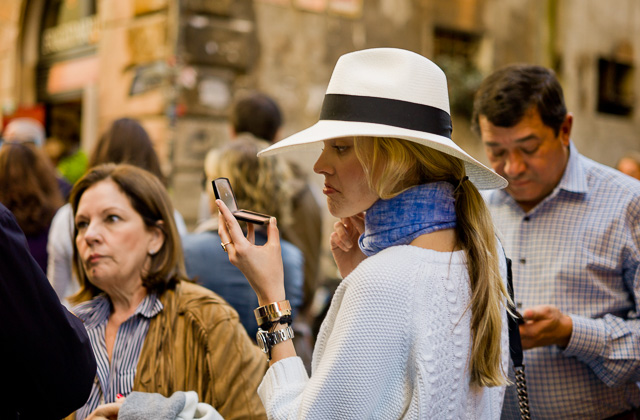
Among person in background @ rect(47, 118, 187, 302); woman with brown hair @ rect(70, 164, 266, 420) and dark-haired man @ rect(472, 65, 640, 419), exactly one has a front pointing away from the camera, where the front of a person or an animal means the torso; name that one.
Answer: the person in background

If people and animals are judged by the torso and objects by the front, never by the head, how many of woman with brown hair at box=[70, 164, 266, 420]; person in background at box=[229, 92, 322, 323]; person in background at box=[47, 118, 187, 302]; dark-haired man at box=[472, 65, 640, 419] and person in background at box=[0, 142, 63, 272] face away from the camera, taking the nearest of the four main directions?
3

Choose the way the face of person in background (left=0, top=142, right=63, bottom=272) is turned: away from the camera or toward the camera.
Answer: away from the camera

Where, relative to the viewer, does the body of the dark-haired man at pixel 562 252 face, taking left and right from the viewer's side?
facing the viewer and to the left of the viewer

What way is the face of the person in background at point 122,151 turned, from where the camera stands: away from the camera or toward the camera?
away from the camera

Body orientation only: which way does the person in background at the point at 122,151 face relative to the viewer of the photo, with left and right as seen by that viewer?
facing away from the viewer

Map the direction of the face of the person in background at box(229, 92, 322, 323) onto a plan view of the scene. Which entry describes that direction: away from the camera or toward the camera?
away from the camera

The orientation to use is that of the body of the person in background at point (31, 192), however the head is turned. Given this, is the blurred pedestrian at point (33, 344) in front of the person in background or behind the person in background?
behind

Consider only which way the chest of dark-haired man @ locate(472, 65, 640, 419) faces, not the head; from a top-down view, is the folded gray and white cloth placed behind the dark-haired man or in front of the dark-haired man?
in front

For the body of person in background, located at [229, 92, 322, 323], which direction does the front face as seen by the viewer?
away from the camera

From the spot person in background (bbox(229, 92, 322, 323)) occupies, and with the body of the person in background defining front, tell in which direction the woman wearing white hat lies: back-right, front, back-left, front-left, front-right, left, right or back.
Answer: back

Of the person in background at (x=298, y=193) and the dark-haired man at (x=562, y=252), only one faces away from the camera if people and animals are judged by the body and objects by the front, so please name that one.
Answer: the person in background

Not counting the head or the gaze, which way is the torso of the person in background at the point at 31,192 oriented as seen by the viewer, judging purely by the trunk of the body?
away from the camera
